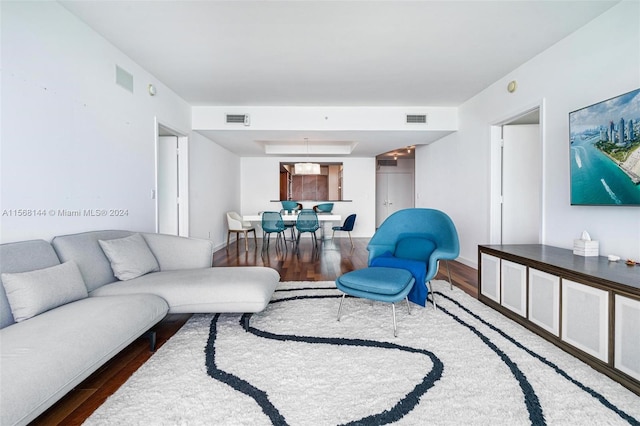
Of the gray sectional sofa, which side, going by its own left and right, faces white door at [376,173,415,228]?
left

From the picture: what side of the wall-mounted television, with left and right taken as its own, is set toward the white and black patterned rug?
front

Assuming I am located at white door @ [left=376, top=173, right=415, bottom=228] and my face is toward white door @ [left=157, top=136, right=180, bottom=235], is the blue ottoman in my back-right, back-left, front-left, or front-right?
front-left

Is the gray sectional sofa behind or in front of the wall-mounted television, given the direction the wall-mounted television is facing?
in front

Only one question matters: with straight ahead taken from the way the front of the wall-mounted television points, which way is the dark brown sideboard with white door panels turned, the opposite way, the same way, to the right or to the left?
the same way

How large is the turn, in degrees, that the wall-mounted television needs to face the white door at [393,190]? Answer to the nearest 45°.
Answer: approximately 90° to its right

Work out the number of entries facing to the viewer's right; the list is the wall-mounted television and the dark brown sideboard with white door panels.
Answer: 0

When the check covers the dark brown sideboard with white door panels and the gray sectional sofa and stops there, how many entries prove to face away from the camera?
0

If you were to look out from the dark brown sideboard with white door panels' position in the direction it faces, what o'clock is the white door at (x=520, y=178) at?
The white door is roughly at 4 o'clock from the dark brown sideboard with white door panels.

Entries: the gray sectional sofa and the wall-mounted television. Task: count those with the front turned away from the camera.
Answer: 0

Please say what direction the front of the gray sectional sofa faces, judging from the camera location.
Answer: facing the viewer and to the right of the viewer

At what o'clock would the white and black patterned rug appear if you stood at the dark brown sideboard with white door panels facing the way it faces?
The white and black patterned rug is roughly at 12 o'clock from the dark brown sideboard with white door panels.

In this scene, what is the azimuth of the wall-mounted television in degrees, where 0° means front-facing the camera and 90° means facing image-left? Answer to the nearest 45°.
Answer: approximately 45°

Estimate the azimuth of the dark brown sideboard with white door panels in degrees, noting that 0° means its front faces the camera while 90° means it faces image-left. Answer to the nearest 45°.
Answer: approximately 45°

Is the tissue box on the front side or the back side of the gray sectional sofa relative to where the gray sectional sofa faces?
on the front side
